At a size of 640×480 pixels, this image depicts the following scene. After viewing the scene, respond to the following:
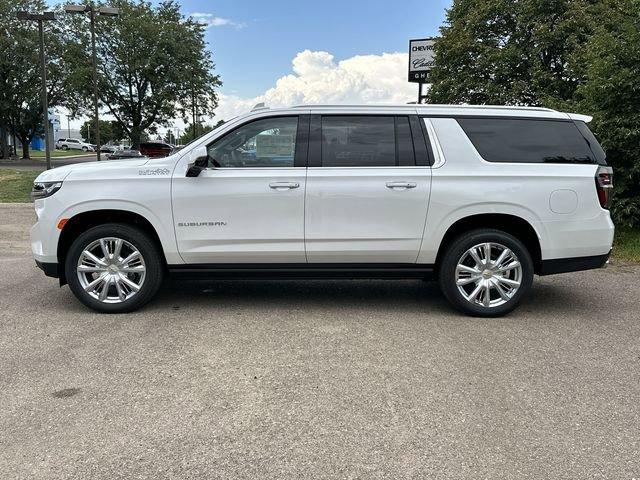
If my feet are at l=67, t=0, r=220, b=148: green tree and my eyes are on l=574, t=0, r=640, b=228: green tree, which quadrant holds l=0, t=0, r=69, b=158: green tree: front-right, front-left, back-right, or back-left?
back-right

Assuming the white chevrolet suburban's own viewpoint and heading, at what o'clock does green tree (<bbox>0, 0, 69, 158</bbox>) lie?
The green tree is roughly at 2 o'clock from the white chevrolet suburban.

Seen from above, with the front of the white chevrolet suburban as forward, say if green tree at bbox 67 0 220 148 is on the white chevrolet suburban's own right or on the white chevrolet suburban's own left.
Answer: on the white chevrolet suburban's own right

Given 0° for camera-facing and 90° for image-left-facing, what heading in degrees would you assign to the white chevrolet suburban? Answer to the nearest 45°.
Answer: approximately 90°

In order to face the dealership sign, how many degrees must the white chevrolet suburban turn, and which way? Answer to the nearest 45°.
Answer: approximately 90° to its right

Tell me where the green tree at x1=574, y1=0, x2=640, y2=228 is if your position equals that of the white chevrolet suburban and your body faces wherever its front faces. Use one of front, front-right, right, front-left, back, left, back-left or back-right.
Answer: back-right
